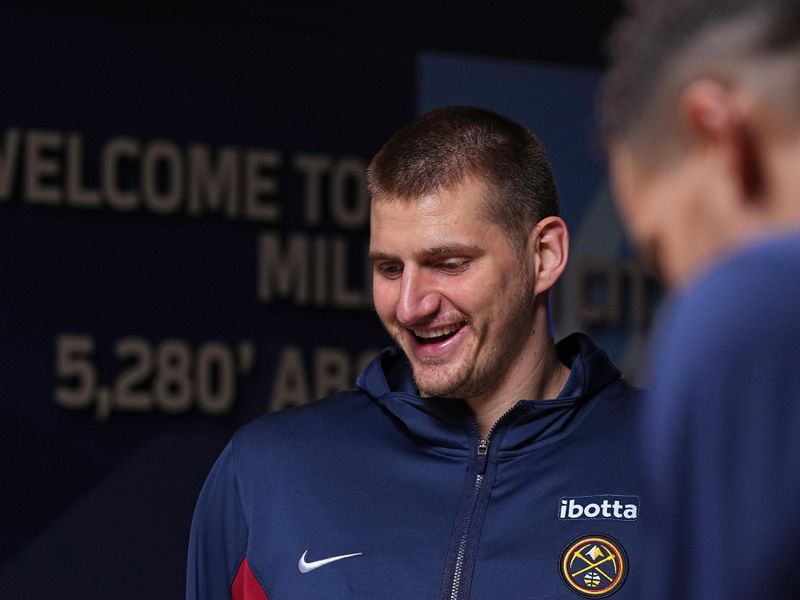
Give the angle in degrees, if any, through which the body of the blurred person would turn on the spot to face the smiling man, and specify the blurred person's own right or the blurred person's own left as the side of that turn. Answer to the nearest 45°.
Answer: approximately 45° to the blurred person's own right

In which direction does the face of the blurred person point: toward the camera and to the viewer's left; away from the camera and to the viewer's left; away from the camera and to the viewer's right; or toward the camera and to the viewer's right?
away from the camera and to the viewer's left

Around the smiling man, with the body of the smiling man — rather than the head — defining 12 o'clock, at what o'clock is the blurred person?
The blurred person is roughly at 12 o'clock from the smiling man.

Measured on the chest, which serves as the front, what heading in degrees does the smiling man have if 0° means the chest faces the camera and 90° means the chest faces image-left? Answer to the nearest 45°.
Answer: approximately 0°

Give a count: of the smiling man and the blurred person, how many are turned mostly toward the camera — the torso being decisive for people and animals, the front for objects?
1

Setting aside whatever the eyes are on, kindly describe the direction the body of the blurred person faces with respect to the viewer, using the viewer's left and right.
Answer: facing away from the viewer and to the left of the viewer
